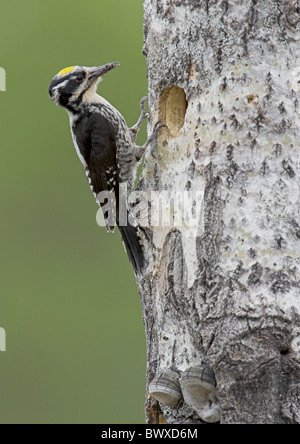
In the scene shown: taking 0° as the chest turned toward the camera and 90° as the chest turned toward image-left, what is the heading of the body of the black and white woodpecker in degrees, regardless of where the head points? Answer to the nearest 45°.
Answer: approximately 270°
